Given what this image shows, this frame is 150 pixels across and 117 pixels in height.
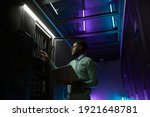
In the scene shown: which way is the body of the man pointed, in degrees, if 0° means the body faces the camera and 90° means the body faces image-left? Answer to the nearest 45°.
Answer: approximately 45°
